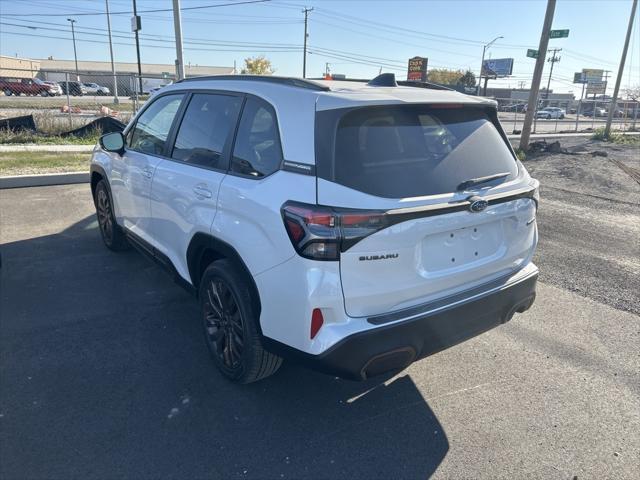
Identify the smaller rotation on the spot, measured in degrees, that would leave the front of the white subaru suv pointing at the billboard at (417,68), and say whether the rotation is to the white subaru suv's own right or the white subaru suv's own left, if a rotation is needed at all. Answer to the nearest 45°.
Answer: approximately 45° to the white subaru suv's own right

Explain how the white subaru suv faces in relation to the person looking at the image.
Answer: facing away from the viewer and to the left of the viewer

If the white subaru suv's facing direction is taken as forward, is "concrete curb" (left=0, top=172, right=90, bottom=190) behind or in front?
in front

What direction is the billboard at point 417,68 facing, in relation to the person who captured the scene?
facing the viewer

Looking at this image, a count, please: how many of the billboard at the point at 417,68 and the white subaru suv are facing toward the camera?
1

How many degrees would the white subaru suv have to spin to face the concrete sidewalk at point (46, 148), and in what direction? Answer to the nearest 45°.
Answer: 0° — it already faces it

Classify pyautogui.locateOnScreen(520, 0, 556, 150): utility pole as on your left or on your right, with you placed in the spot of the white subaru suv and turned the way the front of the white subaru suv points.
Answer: on your right

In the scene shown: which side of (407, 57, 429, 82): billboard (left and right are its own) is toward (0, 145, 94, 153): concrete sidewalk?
front

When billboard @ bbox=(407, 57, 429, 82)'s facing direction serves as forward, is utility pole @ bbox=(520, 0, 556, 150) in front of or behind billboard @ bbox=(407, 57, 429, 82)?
in front

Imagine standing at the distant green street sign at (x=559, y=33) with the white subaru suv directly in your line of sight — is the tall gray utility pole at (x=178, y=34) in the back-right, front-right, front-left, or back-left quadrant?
front-right

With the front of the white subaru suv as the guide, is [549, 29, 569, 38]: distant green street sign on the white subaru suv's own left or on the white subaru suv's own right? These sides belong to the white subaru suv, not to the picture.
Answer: on the white subaru suv's own right

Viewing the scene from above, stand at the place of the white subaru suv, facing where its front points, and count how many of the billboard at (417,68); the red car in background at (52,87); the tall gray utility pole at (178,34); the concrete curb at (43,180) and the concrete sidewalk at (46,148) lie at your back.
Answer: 0

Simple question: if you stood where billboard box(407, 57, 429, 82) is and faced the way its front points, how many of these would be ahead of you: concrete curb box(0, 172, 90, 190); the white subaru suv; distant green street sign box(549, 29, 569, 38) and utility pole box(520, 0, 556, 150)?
4

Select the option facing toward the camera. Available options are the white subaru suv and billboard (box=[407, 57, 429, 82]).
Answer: the billboard

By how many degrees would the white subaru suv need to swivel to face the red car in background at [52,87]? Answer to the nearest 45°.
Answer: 0° — it already faces it
